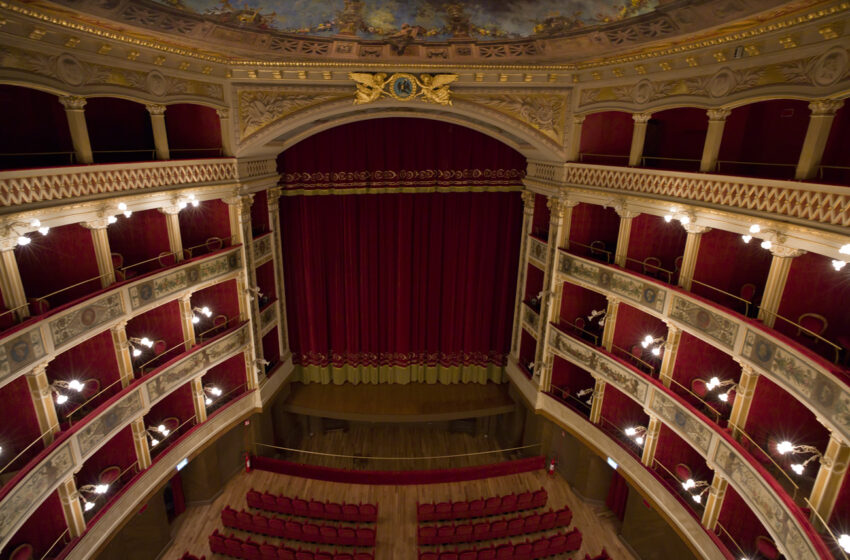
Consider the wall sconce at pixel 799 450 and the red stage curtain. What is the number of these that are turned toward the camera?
1

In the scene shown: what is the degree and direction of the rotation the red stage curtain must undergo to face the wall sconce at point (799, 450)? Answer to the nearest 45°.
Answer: approximately 45° to its left

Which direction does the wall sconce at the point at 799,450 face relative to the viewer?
to the viewer's left

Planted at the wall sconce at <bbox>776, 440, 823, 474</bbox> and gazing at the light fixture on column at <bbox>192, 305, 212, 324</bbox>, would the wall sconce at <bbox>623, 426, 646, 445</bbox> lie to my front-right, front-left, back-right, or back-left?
front-right

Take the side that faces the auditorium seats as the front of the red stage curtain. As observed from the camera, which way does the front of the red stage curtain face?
facing the viewer

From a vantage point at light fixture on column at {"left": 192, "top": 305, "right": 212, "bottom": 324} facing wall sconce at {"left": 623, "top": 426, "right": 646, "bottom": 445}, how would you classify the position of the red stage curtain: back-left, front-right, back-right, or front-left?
front-left

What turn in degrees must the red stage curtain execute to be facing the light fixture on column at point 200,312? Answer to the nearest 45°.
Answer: approximately 45° to its right

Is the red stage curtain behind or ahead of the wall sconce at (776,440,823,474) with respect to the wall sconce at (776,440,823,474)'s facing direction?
ahead

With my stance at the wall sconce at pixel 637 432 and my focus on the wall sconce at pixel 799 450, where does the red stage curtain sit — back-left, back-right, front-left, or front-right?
back-right

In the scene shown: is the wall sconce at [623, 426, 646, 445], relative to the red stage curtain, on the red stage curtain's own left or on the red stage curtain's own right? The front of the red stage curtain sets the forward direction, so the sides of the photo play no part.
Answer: on the red stage curtain's own left
